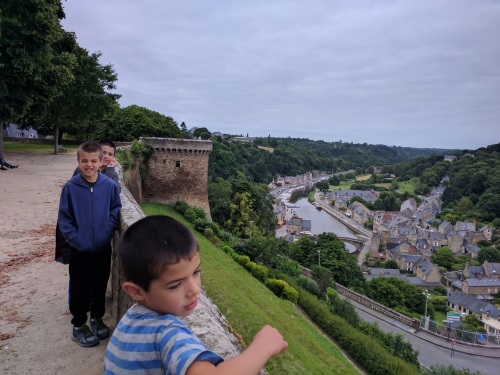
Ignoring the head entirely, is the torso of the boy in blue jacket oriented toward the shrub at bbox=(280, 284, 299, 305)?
no

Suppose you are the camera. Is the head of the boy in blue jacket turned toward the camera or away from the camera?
toward the camera

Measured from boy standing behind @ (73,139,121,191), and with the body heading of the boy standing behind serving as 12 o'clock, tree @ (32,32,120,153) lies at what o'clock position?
The tree is roughly at 6 o'clock from the boy standing behind.

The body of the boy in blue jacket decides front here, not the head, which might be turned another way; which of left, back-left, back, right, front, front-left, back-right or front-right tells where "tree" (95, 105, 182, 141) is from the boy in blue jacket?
back

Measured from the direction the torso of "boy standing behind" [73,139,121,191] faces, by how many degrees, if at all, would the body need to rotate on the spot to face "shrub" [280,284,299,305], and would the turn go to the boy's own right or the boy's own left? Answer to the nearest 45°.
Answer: approximately 135° to the boy's own left

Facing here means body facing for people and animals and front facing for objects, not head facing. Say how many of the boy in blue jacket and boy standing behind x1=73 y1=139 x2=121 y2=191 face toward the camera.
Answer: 2

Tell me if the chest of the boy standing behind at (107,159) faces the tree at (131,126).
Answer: no

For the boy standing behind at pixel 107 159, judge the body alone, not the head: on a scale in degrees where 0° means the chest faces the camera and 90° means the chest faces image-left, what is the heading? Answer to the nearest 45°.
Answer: approximately 0°

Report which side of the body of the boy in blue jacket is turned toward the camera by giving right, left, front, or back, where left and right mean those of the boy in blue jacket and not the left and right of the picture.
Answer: front

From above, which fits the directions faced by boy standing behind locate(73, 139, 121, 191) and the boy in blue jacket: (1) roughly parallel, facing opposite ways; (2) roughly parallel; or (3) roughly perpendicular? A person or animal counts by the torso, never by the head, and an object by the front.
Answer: roughly parallel

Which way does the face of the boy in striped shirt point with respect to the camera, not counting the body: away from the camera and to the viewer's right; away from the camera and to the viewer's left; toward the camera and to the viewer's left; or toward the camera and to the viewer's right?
toward the camera and to the viewer's right

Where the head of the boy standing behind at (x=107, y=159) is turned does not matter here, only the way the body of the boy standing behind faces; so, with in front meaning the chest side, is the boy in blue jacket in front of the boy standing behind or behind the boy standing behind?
in front

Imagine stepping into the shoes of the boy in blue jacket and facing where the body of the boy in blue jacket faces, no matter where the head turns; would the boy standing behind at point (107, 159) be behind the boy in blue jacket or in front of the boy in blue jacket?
behind

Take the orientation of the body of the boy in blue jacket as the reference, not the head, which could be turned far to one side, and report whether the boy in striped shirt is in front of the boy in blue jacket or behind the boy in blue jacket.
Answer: in front

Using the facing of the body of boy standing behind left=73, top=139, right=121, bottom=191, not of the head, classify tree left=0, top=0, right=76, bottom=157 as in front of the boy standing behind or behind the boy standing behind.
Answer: behind

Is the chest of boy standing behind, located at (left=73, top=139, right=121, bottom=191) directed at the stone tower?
no

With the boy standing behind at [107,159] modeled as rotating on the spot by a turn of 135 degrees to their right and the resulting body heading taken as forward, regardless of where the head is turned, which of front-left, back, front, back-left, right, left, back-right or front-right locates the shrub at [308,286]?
right

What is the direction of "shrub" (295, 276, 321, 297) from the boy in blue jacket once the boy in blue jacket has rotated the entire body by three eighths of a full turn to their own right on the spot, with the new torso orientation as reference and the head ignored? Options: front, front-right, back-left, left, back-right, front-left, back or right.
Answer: right

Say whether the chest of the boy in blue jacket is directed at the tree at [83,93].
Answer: no
